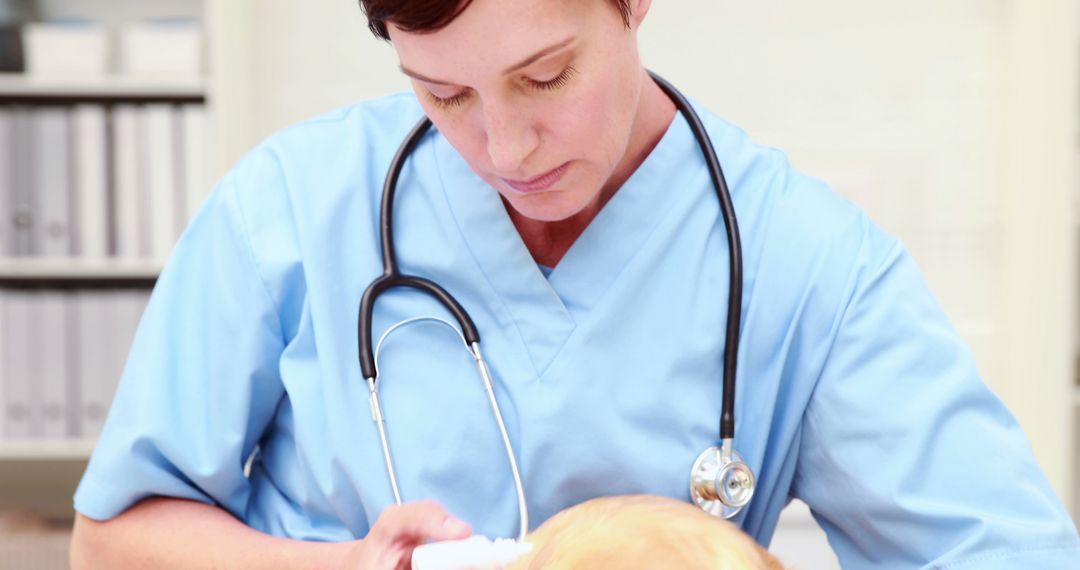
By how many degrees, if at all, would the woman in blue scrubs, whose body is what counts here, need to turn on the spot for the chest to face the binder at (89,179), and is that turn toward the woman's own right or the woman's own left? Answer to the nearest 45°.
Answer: approximately 135° to the woman's own right

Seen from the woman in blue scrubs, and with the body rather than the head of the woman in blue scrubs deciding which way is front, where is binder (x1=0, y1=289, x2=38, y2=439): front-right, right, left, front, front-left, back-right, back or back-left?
back-right

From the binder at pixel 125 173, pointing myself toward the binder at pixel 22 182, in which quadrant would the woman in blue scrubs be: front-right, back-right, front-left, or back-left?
back-left

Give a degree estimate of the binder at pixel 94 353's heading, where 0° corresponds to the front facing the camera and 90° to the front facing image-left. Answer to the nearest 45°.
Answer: approximately 0°
